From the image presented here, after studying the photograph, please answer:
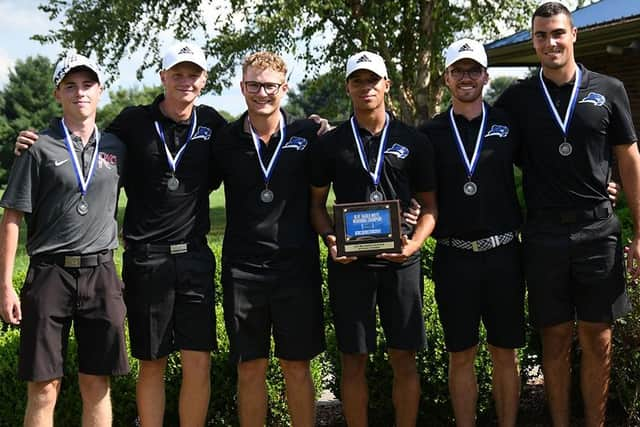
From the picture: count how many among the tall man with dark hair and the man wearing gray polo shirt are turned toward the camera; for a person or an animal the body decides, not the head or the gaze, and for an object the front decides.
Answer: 2

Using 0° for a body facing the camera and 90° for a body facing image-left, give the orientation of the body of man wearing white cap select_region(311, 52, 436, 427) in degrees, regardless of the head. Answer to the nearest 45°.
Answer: approximately 0°

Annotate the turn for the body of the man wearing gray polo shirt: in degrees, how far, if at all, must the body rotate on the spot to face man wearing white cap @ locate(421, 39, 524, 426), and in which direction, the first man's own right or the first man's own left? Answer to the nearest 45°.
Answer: approximately 90° to the first man's own left

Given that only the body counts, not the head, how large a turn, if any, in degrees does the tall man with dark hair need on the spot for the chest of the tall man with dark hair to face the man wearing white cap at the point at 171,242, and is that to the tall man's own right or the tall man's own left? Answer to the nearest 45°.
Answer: approximately 90° to the tall man's own right

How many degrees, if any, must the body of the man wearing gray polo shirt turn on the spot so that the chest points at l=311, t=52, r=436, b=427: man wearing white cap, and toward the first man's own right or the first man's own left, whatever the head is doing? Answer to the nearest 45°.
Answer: approximately 90° to the first man's own left

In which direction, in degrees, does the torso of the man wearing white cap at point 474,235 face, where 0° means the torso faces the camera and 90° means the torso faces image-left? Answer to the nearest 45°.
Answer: approximately 0°

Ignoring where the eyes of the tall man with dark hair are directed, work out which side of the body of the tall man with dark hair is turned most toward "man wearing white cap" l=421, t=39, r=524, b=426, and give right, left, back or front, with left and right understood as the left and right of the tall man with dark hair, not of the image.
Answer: right

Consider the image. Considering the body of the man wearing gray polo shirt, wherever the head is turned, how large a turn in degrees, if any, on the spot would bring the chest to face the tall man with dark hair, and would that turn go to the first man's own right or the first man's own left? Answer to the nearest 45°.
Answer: approximately 90° to the first man's own left
